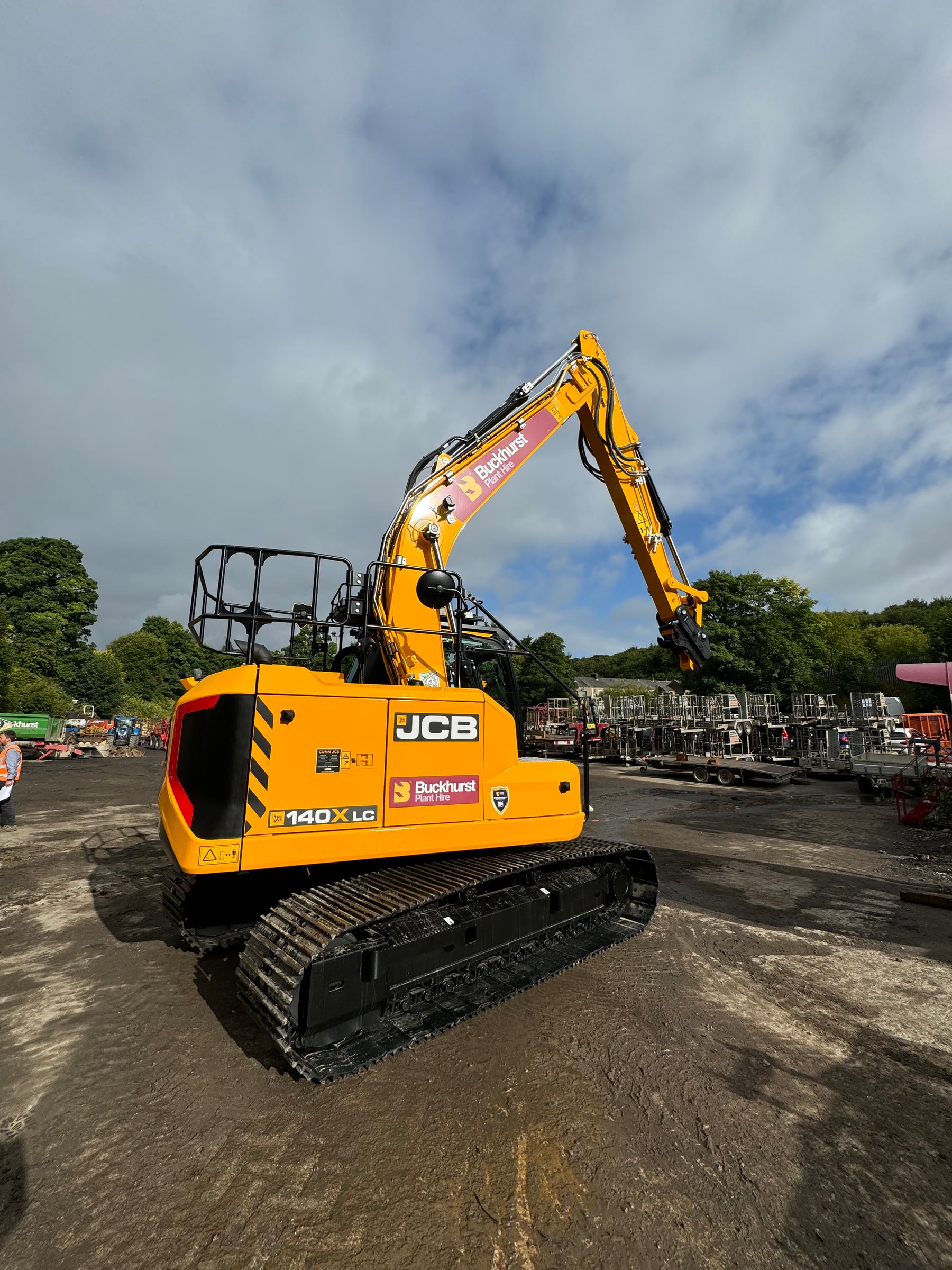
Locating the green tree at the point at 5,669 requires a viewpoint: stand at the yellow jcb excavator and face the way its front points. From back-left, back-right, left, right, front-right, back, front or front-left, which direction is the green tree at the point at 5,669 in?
left

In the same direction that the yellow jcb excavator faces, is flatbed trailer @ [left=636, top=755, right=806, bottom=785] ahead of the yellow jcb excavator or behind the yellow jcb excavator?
ahead

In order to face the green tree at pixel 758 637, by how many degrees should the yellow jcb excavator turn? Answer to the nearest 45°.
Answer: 0° — it already faces it

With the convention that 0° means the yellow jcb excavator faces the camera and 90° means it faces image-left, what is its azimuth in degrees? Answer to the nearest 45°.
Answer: approximately 225°

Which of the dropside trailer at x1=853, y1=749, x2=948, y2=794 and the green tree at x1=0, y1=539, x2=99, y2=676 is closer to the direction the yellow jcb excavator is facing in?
the dropside trailer

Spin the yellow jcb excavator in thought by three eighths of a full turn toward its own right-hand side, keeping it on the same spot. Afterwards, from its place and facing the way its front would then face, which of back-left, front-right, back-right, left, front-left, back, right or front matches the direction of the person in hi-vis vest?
back-right

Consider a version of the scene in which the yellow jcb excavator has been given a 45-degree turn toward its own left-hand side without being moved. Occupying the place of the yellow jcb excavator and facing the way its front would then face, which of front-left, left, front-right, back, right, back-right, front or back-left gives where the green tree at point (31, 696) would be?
front-left

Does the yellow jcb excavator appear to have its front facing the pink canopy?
yes

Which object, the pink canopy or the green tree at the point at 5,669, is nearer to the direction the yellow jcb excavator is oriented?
the pink canopy

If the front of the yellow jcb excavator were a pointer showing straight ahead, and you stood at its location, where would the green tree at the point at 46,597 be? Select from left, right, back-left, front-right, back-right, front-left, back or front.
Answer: left

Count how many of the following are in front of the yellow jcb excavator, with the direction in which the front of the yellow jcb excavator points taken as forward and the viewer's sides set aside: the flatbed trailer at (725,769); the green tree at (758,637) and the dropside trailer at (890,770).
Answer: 3

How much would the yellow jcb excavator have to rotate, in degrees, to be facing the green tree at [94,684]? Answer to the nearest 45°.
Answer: approximately 90° to its left

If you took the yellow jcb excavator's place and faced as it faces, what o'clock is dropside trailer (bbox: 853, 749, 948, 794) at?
The dropside trailer is roughly at 12 o'clock from the yellow jcb excavator.
